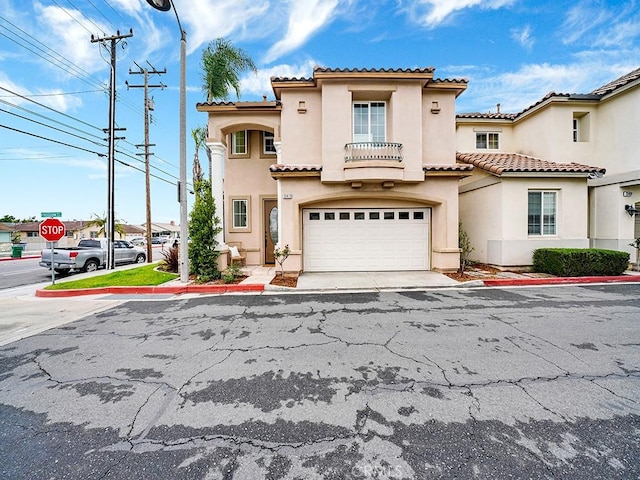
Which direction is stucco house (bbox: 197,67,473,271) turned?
toward the camera

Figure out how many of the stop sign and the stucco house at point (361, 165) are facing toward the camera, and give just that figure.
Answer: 2

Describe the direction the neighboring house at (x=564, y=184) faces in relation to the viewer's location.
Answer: facing the viewer

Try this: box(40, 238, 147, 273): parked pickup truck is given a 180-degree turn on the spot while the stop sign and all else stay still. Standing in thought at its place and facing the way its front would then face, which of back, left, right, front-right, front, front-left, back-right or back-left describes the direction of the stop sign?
front-left

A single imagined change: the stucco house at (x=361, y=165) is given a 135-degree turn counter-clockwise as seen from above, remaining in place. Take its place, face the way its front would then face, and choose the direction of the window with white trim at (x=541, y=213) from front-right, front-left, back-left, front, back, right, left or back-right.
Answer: front-right

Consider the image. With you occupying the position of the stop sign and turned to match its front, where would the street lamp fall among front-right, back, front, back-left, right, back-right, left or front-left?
front-left

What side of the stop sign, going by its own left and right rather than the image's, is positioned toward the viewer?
front

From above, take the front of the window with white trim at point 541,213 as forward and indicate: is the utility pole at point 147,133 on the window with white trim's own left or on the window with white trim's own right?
on the window with white trim's own right

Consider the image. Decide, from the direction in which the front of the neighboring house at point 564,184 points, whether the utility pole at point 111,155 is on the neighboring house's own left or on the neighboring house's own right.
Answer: on the neighboring house's own right

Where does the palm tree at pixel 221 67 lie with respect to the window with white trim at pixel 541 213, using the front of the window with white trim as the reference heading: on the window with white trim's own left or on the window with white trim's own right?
on the window with white trim's own right

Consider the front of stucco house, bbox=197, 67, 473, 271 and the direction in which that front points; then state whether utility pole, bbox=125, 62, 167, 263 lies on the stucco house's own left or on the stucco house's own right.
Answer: on the stucco house's own right

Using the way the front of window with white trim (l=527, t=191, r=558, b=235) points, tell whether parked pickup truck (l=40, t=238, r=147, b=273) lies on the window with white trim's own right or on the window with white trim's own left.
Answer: on the window with white trim's own right
